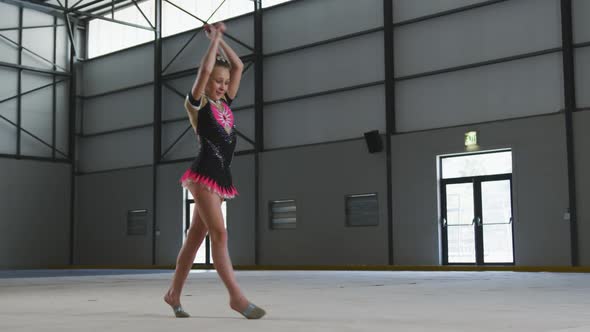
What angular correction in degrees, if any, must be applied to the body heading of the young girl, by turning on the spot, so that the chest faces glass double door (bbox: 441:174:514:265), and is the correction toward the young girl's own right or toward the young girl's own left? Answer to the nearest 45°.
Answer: approximately 90° to the young girl's own left

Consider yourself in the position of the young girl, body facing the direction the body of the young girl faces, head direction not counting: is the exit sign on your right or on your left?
on your left

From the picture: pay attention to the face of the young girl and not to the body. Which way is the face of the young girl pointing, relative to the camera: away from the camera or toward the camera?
toward the camera

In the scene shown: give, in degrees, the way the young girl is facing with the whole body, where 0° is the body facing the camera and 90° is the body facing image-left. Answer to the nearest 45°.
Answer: approximately 315°
